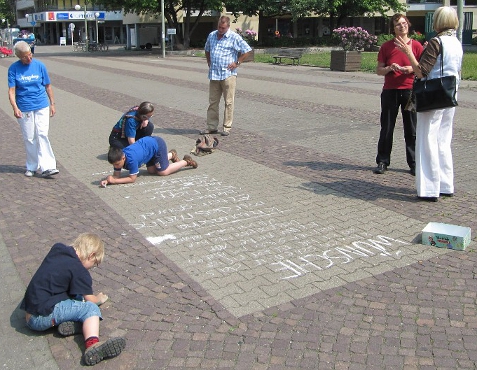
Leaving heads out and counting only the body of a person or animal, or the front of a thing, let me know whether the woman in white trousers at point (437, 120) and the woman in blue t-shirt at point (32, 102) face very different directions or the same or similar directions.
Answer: very different directions

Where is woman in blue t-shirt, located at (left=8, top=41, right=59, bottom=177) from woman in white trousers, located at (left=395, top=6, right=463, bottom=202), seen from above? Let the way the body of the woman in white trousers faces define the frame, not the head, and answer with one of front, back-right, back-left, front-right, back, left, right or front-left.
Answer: front-left

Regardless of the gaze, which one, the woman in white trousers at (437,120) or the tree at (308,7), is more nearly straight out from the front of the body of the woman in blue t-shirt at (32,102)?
the woman in white trousers

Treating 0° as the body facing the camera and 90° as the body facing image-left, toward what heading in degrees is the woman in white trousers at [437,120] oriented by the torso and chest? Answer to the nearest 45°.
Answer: approximately 135°

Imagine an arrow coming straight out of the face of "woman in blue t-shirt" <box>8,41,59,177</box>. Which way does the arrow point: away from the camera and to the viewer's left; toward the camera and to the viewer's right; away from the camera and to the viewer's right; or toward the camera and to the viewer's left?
toward the camera and to the viewer's right
